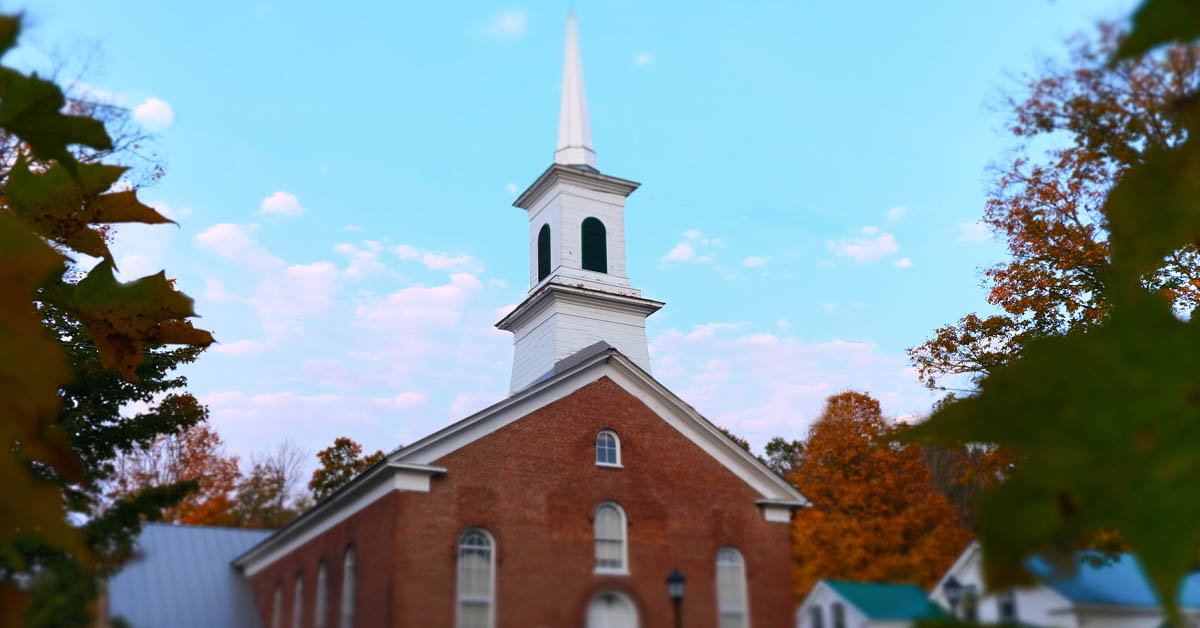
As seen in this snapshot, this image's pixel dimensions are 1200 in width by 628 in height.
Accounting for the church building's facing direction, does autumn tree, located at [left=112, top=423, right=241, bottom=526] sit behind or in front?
behind

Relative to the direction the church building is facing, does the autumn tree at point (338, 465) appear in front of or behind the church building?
behind

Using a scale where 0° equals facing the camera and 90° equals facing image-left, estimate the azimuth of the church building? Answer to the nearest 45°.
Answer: approximately 315°

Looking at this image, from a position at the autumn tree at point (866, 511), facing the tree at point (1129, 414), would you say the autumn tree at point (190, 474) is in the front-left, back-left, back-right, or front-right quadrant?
back-right

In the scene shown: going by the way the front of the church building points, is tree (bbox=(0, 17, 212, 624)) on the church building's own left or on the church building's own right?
on the church building's own right

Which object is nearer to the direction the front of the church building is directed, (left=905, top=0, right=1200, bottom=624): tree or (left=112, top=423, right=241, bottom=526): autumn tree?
the tree
